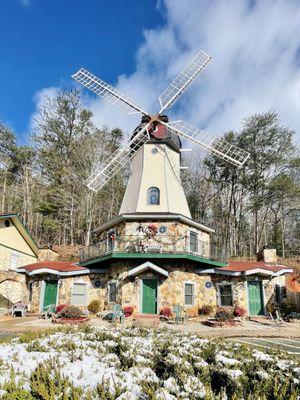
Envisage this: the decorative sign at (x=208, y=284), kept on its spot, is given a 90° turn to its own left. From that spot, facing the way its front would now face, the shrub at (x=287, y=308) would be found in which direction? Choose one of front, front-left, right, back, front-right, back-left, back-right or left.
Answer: front

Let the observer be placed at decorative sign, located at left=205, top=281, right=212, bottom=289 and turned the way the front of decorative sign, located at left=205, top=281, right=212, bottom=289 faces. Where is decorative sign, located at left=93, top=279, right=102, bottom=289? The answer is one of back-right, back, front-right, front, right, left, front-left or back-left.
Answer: right

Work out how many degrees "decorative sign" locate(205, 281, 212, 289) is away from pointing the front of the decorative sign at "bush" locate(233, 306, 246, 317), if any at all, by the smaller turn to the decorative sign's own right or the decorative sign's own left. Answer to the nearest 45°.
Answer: approximately 45° to the decorative sign's own left

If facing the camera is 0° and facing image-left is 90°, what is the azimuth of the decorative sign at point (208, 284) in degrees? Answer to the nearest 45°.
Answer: approximately 0°

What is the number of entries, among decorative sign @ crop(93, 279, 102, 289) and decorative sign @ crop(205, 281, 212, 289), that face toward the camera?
2

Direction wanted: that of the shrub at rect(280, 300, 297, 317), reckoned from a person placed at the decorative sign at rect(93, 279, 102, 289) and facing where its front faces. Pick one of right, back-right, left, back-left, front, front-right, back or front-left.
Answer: left

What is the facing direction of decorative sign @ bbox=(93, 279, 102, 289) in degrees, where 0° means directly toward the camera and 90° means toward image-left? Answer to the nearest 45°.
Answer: approximately 0°

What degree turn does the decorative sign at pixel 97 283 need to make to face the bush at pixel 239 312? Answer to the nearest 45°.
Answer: approximately 90° to its left

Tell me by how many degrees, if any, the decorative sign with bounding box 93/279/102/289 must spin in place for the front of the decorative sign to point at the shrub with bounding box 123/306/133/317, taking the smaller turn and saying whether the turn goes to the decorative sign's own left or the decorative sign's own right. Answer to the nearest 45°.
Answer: approximately 45° to the decorative sign's own left

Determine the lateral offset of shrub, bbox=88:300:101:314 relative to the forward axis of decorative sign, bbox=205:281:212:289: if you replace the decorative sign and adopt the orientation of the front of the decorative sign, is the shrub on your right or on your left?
on your right

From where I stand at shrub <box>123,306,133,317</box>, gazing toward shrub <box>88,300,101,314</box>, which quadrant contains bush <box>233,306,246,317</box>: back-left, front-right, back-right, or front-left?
back-right
